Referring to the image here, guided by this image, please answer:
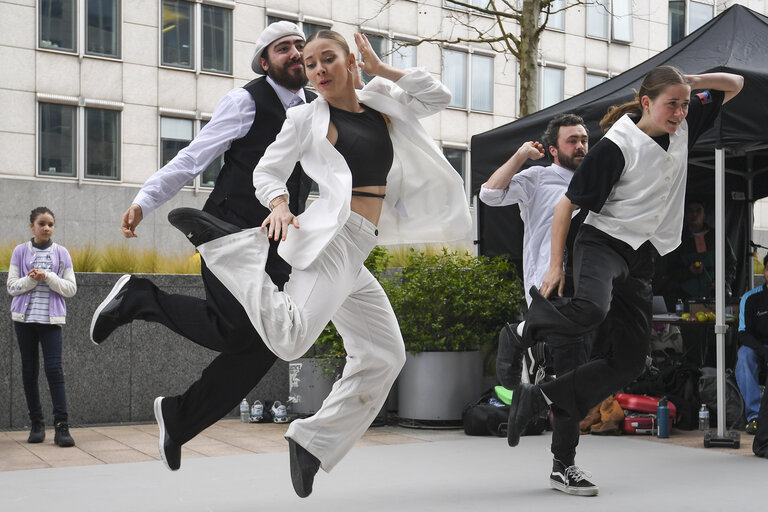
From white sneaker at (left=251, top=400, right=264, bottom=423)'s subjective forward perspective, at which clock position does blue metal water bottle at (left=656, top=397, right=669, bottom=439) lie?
The blue metal water bottle is roughly at 10 o'clock from the white sneaker.

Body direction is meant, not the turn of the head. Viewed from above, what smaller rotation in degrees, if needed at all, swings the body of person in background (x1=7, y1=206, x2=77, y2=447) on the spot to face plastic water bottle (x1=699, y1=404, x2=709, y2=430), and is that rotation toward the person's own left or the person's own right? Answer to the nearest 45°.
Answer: approximately 90° to the person's own left

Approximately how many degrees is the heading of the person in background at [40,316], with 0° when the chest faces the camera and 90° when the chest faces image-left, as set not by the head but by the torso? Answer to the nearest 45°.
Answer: approximately 0°

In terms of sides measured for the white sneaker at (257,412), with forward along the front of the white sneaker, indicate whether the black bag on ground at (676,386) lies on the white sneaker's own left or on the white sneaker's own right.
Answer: on the white sneaker's own left

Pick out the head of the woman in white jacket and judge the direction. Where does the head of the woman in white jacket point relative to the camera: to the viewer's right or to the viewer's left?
to the viewer's left

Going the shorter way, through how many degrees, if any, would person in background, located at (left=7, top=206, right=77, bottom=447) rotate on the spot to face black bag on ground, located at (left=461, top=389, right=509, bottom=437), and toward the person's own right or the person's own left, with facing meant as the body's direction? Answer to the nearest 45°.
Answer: approximately 90° to the person's own left

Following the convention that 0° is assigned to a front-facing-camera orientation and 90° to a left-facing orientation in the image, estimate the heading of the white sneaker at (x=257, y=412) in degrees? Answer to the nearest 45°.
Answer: approximately 0°

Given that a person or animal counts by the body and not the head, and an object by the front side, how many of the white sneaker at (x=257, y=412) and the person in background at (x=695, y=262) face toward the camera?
2
